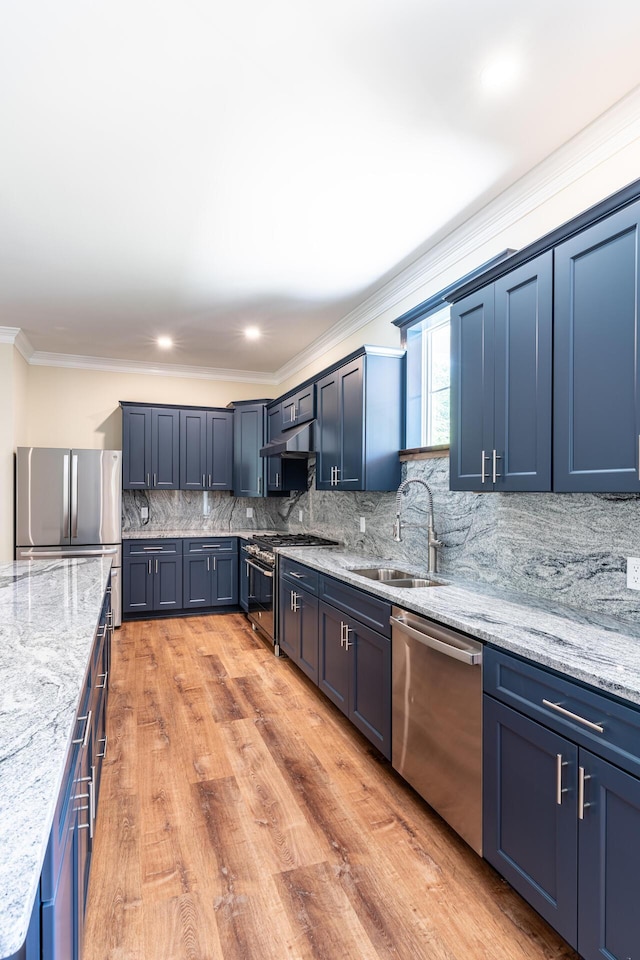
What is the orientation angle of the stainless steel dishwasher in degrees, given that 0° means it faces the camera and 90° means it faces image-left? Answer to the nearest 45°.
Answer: approximately 45°

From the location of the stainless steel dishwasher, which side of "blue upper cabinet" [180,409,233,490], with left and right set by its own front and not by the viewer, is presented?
front

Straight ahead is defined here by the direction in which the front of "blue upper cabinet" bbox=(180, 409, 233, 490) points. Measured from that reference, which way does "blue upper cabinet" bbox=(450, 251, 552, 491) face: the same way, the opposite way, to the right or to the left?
to the right

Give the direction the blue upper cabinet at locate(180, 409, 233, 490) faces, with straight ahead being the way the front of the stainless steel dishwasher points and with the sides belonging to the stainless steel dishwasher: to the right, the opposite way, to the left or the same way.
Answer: to the left

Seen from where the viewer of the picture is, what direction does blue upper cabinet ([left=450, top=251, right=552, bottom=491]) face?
facing the viewer and to the left of the viewer

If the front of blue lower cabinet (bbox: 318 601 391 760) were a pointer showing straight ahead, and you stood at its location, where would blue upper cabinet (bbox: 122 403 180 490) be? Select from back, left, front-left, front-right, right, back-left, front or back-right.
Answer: right

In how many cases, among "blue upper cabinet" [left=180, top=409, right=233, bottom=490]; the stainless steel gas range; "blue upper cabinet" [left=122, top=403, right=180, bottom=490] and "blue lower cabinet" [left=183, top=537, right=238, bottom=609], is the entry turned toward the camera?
3

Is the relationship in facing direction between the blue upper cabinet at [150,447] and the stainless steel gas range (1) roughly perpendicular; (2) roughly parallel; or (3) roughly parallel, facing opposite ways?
roughly perpendicular

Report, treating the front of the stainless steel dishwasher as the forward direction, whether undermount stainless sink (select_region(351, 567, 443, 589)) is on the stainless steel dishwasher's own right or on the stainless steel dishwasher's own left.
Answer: on the stainless steel dishwasher's own right

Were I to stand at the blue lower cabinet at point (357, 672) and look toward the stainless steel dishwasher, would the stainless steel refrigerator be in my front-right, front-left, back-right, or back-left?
back-right

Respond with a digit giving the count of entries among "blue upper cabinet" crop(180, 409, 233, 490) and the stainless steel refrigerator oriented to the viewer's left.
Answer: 0

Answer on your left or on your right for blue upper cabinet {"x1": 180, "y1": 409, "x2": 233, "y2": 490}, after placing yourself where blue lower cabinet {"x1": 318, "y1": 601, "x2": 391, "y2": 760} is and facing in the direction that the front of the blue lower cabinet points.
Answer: on your right

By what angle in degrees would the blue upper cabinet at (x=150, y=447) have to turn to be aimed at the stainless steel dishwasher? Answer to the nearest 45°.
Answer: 0° — it already faces it

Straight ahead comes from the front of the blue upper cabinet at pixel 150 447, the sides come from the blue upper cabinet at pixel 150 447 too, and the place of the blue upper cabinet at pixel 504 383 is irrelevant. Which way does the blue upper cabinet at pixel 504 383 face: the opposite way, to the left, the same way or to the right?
to the right

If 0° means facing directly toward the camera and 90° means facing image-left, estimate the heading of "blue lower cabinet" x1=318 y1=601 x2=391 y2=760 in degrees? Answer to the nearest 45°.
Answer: approximately 45°
